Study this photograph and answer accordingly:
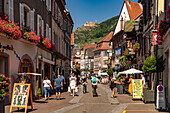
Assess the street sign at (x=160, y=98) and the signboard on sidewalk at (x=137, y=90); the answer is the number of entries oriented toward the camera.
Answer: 2

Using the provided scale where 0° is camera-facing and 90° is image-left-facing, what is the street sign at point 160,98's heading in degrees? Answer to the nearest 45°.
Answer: approximately 0°

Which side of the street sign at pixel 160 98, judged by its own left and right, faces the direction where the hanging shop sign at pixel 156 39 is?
back

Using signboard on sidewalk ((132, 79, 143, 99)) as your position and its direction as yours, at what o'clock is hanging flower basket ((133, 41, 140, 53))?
The hanging flower basket is roughly at 6 o'clock from the signboard on sidewalk.

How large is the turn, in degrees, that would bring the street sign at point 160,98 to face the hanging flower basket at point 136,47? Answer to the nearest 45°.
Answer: approximately 180°

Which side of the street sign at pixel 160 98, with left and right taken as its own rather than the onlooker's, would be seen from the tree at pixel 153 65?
back
